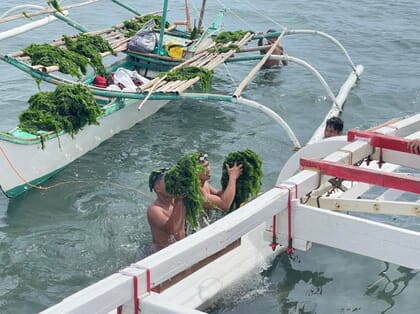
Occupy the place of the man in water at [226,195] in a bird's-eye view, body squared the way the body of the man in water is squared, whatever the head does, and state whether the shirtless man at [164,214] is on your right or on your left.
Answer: on your right

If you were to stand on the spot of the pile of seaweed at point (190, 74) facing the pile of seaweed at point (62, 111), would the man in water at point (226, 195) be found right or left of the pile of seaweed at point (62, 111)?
left

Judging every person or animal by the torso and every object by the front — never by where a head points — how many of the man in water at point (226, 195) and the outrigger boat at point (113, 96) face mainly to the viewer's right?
1

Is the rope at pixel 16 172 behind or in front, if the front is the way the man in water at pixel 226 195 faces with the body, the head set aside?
behind

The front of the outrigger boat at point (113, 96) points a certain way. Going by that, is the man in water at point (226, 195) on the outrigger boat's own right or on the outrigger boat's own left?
on the outrigger boat's own left
